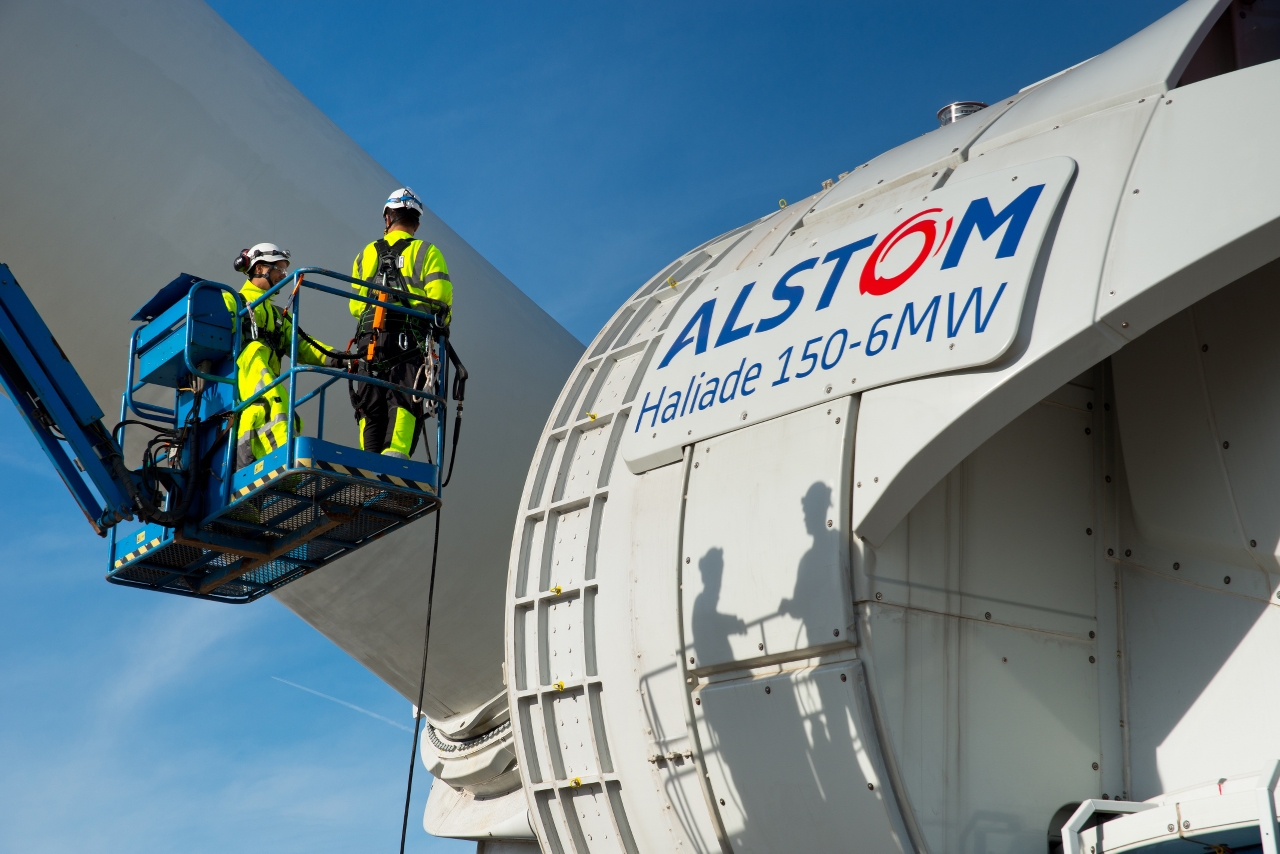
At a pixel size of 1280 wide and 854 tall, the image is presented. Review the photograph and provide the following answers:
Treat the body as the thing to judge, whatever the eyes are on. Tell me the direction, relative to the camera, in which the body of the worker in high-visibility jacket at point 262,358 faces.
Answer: to the viewer's right

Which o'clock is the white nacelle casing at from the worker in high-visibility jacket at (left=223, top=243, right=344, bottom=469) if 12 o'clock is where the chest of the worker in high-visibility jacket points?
The white nacelle casing is roughly at 1 o'clock from the worker in high-visibility jacket.

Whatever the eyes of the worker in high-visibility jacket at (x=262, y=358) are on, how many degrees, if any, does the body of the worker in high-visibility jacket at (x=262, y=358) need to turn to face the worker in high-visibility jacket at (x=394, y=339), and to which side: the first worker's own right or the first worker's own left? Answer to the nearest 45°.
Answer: approximately 45° to the first worker's own right

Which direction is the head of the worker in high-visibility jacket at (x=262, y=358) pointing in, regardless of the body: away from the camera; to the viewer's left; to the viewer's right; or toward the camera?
to the viewer's right
